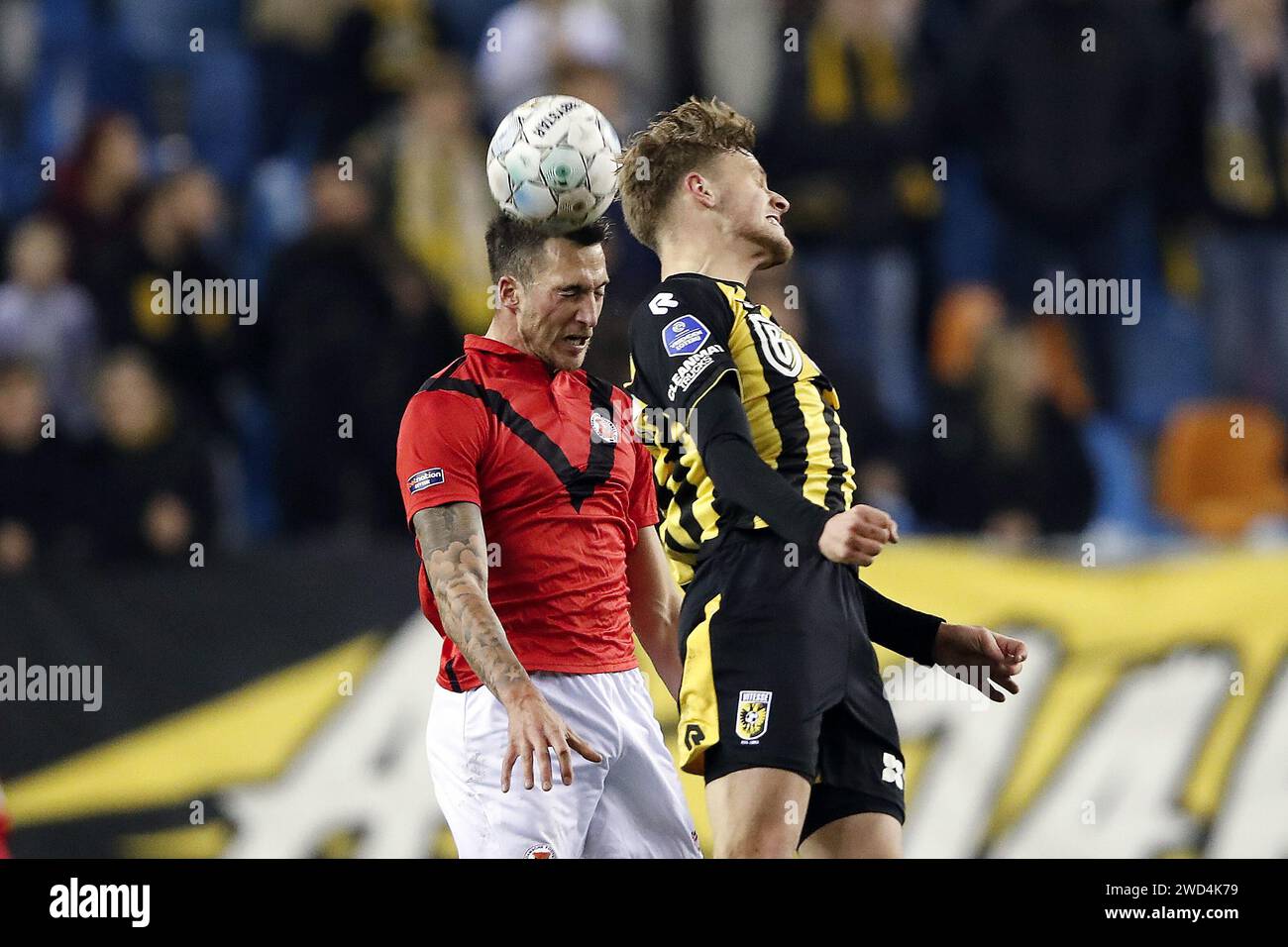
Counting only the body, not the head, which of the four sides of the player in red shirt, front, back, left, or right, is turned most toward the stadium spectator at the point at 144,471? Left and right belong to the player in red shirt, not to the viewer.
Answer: back

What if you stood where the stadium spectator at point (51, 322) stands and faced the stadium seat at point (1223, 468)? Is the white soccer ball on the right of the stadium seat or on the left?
right

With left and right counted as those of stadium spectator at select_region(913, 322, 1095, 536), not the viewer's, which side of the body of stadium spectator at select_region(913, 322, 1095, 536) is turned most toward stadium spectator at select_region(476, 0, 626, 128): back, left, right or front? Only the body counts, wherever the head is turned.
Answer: right

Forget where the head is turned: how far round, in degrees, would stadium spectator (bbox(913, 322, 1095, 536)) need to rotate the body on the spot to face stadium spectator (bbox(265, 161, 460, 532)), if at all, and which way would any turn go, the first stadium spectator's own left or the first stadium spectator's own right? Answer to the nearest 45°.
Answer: approximately 90° to the first stadium spectator's own right

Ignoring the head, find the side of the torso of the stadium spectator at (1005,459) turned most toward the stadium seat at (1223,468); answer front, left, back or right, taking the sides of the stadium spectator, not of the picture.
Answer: left

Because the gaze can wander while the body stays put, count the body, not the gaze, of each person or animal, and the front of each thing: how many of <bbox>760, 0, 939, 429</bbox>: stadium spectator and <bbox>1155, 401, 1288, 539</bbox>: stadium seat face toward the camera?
2

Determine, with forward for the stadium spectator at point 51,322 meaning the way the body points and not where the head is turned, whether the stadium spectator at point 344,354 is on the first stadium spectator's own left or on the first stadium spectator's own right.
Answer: on the first stadium spectator's own left

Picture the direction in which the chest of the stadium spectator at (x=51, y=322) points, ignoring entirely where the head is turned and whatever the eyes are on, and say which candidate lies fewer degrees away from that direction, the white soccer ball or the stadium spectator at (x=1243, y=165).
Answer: the white soccer ball

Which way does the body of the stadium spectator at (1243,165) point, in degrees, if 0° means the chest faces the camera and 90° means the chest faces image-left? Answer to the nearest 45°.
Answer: approximately 0°

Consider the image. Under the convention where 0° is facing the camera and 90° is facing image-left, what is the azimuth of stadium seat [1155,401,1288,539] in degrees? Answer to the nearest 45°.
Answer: approximately 0°

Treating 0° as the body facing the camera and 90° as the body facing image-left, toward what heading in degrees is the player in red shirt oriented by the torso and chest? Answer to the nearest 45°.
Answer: approximately 315°
